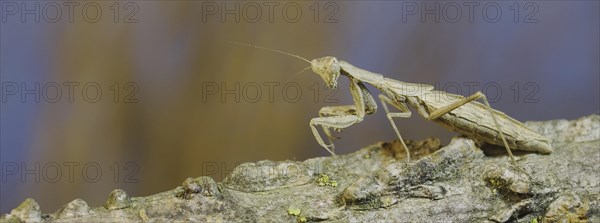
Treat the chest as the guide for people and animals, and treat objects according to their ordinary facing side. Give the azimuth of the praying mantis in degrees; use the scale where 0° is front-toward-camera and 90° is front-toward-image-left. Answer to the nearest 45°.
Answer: approximately 90°
